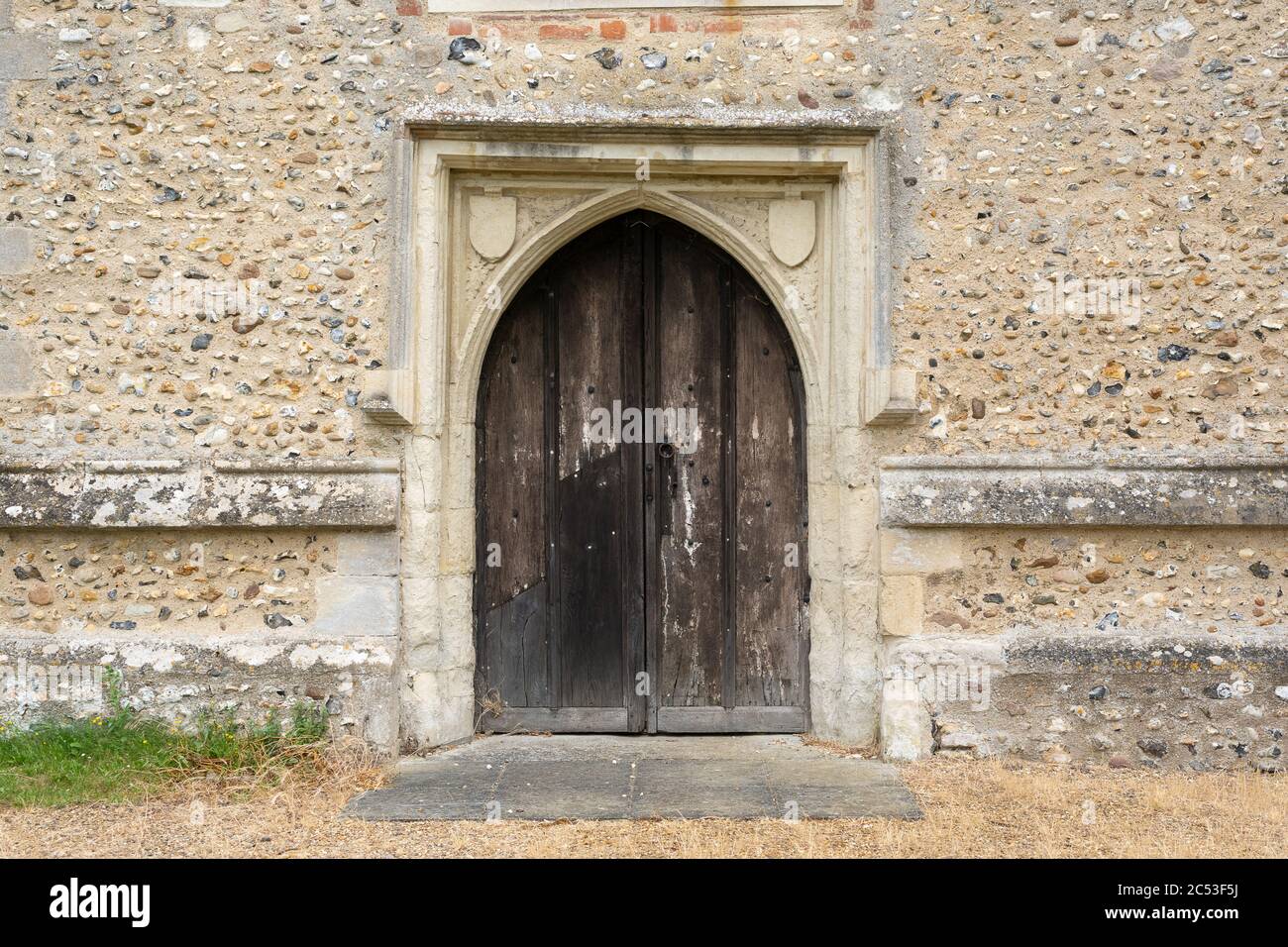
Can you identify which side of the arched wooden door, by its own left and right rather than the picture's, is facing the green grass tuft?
right

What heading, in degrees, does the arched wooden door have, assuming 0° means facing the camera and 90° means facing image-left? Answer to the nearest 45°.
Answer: approximately 0°
